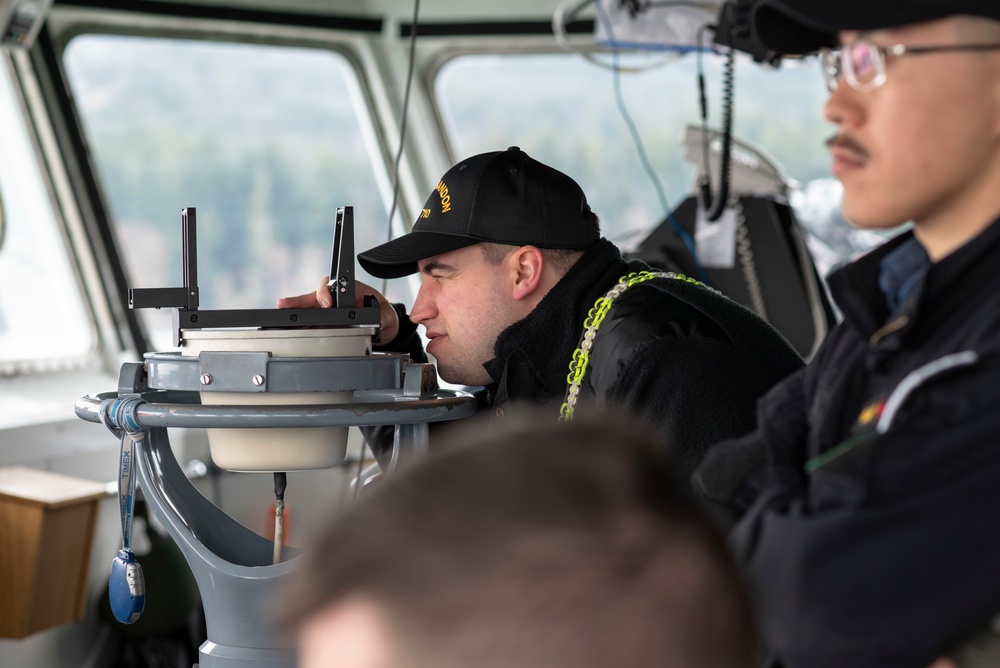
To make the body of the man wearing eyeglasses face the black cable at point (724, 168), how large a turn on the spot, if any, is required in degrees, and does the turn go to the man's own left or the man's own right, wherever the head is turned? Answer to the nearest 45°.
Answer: approximately 135° to the man's own right

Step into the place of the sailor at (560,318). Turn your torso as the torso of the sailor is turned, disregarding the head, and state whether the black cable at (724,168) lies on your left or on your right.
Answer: on your right

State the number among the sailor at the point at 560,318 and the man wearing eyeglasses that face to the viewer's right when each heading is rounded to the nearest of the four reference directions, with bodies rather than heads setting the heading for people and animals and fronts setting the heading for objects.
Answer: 0

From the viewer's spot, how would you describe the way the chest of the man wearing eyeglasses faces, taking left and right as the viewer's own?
facing the viewer and to the left of the viewer

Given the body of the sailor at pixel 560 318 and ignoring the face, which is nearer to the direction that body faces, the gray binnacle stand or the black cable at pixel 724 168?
the gray binnacle stand

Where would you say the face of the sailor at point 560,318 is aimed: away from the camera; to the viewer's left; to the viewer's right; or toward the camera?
to the viewer's left

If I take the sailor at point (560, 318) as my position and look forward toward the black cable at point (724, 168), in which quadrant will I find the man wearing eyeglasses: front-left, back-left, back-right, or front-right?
back-right

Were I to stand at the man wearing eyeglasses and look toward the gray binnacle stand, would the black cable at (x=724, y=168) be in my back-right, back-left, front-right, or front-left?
front-right

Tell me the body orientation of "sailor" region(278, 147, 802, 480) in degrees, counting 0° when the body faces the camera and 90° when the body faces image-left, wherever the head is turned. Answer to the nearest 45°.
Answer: approximately 90°

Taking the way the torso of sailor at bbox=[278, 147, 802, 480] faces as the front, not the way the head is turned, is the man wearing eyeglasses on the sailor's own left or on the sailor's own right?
on the sailor's own left

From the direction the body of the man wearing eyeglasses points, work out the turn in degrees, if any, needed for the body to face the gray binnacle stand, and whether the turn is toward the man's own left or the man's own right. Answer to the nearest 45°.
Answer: approximately 90° to the man's own right

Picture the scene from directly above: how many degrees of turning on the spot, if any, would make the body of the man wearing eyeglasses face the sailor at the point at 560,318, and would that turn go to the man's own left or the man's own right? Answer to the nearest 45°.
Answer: approximately 90° to the man's own right

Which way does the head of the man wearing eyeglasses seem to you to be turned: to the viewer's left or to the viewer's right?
to the viewer's left
